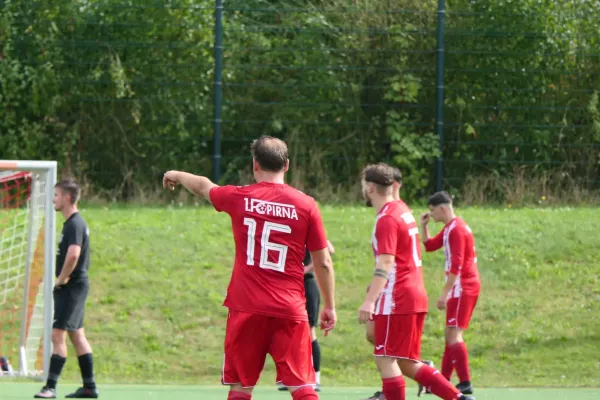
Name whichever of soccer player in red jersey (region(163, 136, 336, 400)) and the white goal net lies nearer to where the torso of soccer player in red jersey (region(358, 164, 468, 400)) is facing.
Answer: the white goal net

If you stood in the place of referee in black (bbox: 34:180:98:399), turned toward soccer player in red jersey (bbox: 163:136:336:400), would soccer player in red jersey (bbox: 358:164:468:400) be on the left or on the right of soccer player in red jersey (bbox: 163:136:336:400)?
left

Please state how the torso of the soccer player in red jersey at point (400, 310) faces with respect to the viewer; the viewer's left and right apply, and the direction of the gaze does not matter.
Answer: facing away from the viewer and to the left of the viewer

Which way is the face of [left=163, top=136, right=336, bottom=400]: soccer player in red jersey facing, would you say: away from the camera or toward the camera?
away from the camera

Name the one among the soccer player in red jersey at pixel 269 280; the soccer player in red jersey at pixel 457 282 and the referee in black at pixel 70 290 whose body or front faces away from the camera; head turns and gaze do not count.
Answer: the soccer player in red jersey at pixel 269 280

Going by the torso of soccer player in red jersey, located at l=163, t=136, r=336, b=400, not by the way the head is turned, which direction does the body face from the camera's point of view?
away from the camera

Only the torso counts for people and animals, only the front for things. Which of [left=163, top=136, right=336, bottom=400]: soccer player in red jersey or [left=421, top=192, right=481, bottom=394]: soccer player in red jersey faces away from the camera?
[left=163, top=136, right=336, bottom=400]: soccer player in red jersey

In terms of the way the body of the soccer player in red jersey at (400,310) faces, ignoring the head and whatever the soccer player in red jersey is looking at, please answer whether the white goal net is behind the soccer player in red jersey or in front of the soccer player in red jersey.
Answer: in front

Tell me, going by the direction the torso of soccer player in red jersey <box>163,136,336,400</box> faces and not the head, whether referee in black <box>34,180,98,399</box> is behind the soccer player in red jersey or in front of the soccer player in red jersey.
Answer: in front
